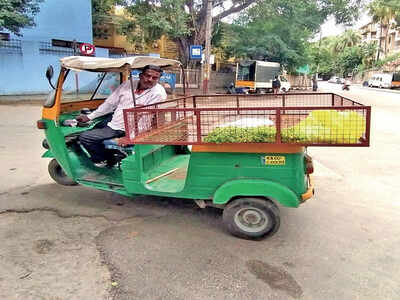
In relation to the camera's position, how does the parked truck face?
facing away from the viewer and to the right of the viewer

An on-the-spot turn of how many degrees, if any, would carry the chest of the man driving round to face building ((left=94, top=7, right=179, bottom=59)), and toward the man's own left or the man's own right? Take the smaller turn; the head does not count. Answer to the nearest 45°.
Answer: approximately 135° to the man's own right

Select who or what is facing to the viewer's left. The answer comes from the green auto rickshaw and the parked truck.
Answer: the green auto rickshaw

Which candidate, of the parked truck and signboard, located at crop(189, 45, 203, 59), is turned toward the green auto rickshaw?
the signboard

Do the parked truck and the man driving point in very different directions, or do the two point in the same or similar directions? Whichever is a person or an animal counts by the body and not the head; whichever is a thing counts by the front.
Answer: very different directions

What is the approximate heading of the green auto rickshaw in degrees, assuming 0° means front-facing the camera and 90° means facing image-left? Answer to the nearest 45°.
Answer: approximately 90°

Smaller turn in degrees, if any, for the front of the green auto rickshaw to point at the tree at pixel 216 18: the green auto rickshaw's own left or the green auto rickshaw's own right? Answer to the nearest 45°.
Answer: approximately 90° to the green auto rickshaw's own right

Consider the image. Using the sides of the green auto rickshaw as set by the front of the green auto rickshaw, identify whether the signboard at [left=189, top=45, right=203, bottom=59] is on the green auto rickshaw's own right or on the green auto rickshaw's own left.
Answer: on the green auto rickshaw's own right
